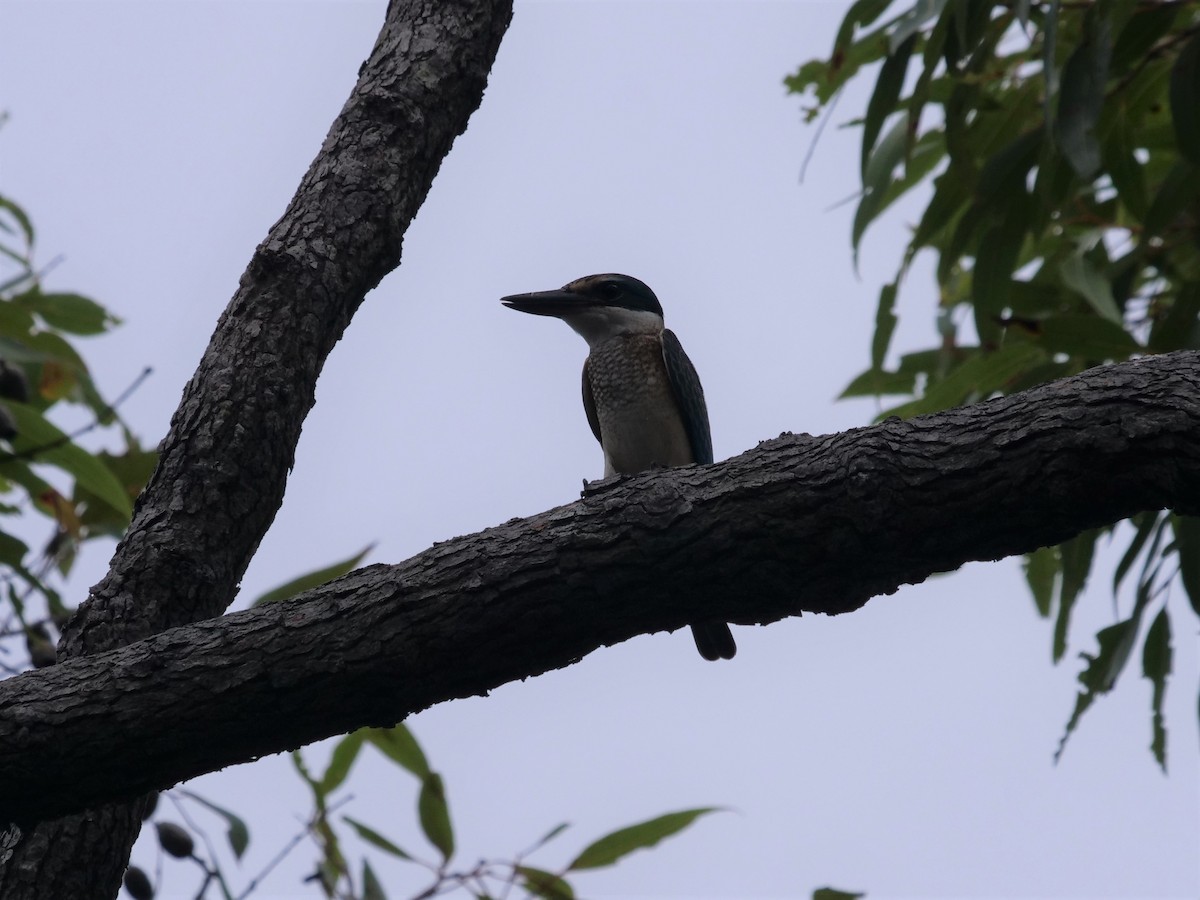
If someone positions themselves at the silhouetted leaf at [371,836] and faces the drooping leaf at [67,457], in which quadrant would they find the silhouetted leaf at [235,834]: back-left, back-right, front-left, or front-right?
front-left

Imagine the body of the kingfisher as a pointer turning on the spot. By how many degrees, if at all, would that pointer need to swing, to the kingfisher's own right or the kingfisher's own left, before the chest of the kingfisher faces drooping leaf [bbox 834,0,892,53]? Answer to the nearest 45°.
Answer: approximately 90° to the kingfisher's own left

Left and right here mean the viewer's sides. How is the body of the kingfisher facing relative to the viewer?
facing the viewer and to the left of the viewer

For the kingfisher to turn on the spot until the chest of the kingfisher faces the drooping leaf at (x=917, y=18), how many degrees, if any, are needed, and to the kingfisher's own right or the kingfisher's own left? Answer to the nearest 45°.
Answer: approximately 90° to the kingfisher's own left

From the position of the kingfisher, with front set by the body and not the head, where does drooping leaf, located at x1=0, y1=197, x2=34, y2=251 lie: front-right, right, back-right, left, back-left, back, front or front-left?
front-right

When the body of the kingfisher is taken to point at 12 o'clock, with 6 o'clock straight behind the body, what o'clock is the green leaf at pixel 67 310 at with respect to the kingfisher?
The green leaf is roughly at 1 o'clock from the kingfisher.

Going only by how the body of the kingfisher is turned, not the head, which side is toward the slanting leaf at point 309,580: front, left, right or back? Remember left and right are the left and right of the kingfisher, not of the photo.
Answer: right
